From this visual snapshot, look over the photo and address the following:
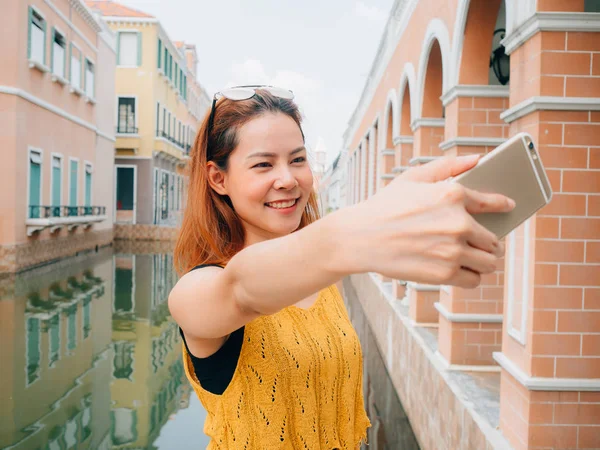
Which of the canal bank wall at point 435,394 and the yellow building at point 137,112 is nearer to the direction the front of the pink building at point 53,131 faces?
the canal bank wall

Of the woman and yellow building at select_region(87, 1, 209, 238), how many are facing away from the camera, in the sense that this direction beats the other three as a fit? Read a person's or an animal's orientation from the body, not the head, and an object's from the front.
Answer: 0

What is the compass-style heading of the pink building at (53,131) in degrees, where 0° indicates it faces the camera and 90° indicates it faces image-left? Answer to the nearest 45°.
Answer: approximately 315°

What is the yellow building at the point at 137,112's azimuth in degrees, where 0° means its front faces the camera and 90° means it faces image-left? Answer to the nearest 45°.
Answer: approximately 315°

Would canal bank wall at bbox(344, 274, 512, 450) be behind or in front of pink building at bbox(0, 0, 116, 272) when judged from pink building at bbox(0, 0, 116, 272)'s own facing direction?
in front

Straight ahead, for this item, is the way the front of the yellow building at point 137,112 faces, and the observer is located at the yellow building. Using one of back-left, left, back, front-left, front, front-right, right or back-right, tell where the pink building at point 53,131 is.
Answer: front-right

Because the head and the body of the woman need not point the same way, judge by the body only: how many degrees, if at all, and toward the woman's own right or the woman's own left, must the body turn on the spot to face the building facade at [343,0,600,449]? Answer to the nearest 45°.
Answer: approximately 90° to the woman's own left
